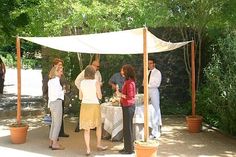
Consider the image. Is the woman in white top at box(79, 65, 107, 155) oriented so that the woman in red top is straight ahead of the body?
no

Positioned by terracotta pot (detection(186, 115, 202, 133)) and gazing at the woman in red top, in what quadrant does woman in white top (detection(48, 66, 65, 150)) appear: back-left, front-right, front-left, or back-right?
front-right

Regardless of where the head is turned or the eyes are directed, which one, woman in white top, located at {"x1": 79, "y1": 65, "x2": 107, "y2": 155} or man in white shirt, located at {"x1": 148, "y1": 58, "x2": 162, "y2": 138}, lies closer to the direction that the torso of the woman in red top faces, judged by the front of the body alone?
the woman in white top

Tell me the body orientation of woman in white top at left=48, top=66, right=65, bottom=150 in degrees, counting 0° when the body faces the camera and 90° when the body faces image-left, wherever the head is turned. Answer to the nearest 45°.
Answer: approximately 270°

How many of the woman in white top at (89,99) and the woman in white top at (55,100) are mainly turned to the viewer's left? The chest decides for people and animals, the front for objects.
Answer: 0

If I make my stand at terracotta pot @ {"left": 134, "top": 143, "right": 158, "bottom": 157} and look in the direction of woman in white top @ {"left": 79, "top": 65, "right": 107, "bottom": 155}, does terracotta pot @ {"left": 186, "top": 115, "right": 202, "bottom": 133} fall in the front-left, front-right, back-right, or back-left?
front-right

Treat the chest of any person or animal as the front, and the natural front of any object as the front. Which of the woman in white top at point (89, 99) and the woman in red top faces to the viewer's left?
the woman in red top

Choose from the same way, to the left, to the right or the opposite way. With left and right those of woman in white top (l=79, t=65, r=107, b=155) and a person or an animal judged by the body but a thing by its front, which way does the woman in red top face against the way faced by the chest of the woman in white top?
to the left

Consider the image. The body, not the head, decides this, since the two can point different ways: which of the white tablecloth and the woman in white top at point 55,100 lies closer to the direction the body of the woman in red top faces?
the woman in white top

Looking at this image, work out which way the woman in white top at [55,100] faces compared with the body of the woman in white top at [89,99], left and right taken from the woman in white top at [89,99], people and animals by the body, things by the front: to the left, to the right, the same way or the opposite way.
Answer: to the right

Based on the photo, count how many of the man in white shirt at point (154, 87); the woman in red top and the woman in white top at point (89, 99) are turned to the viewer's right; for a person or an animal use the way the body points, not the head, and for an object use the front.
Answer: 0

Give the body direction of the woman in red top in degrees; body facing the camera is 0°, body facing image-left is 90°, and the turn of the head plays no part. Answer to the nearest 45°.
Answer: approximately 90°

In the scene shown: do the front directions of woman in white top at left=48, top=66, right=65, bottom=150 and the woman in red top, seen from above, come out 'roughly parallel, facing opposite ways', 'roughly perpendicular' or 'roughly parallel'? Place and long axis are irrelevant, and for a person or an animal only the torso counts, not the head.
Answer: roughly parallel, facing opposite ways

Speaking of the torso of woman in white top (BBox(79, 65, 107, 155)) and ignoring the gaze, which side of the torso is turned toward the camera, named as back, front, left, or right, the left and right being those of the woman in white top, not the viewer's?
back

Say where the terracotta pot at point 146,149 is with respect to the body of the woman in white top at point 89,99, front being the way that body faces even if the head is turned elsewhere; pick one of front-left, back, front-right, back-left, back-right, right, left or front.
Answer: back-right

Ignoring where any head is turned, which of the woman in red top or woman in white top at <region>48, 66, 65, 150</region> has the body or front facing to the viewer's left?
the woman in red top
